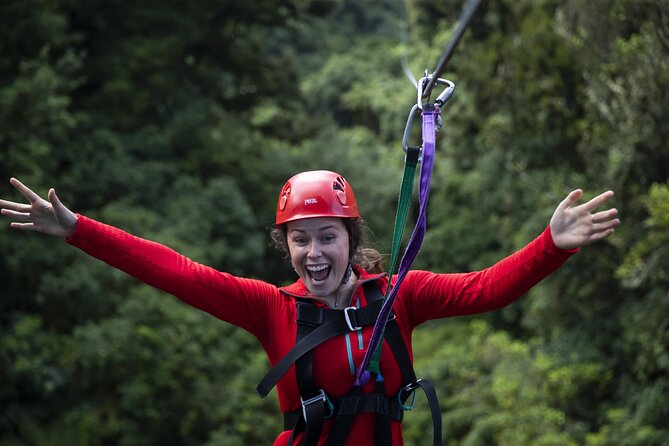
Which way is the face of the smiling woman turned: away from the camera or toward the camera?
toward the camera

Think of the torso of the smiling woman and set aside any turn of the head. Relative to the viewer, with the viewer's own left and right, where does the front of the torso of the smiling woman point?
facing the viewer
